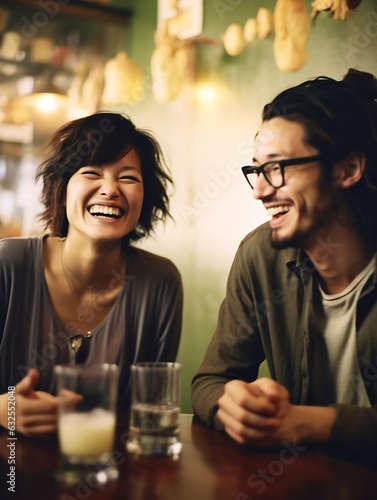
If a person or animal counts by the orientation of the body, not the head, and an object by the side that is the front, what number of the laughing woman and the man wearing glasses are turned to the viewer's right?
0

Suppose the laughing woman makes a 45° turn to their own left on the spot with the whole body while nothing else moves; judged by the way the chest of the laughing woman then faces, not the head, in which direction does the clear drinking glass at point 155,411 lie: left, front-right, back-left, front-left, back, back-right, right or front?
front-right

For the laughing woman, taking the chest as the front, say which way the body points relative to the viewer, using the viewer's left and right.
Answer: facing the viewer

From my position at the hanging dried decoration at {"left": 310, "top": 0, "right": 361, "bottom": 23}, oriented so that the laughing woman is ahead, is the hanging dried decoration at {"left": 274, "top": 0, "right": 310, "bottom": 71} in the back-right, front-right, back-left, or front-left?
front-right

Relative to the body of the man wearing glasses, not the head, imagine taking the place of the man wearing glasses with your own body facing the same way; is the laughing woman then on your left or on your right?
on your right

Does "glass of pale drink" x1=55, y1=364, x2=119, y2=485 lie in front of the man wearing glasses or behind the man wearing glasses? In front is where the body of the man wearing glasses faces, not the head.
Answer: in front

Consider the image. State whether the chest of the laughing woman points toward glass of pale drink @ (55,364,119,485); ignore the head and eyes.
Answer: yes

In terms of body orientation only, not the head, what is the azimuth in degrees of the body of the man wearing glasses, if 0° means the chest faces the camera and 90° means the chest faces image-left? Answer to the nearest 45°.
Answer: approximately 45°
